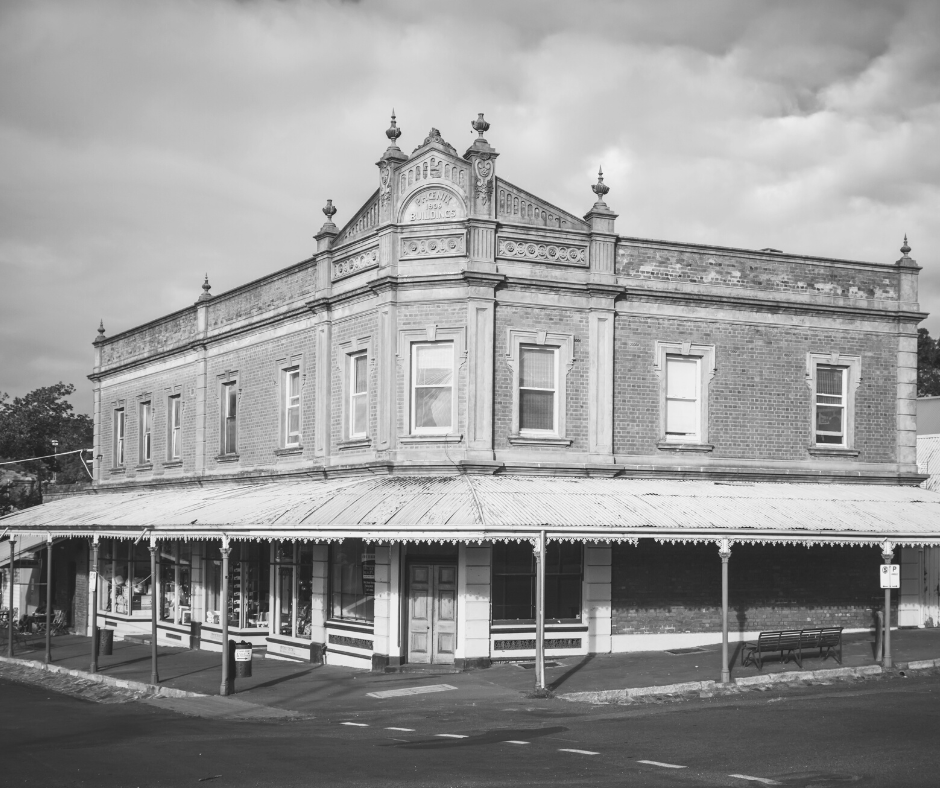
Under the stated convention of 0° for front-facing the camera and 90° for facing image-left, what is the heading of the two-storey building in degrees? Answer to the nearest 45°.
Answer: approximately 0°

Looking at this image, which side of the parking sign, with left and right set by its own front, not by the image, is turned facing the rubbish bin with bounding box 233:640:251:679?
right
